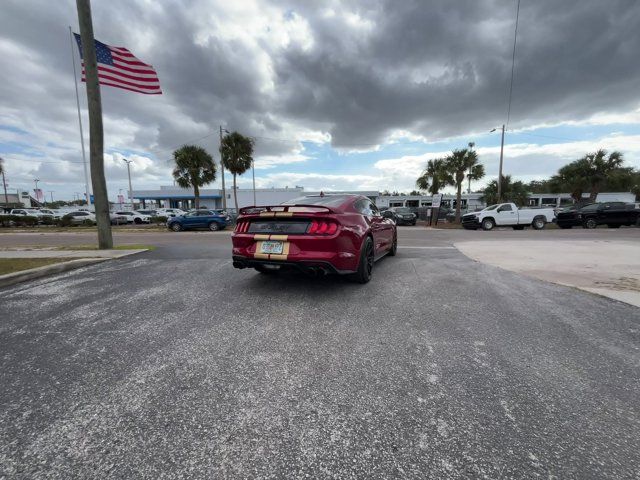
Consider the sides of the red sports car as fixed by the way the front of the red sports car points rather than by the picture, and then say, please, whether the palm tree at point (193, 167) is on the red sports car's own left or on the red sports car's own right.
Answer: on the red sports car's own left

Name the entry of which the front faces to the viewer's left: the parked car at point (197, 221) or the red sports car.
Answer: the parked car

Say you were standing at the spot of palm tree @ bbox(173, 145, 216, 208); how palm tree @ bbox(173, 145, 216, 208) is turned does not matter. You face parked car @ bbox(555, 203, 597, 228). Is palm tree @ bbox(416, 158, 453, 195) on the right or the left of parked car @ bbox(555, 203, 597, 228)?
left

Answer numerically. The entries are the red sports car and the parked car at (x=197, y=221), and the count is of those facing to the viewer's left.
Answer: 1

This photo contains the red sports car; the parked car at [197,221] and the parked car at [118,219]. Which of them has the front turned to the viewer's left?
the parked car at [197,221]

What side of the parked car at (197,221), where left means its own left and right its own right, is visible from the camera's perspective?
left

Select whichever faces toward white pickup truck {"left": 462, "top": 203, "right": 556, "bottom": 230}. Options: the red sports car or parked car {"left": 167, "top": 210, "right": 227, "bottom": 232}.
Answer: the red sports car

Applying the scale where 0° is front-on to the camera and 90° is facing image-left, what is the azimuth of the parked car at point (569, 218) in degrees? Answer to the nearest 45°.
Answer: approximately 45°

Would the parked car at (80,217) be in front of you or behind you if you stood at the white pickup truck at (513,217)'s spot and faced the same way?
in front

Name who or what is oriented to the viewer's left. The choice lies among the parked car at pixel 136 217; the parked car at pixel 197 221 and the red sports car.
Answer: the parked car at pixel 197 221

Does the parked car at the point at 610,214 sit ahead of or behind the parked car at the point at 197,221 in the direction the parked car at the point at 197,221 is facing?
behind
